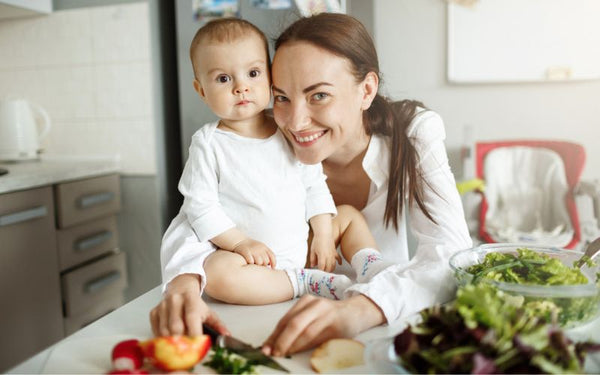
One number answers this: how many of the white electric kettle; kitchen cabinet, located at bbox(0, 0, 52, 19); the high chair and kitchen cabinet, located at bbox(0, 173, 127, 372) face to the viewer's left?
1

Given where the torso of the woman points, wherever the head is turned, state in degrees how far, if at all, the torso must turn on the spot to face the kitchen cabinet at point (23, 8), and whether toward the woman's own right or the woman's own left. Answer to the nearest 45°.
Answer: approximately 90° to the woman's own right

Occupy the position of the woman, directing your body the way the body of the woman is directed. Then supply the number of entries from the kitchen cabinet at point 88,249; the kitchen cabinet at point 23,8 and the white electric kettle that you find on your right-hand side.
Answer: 3

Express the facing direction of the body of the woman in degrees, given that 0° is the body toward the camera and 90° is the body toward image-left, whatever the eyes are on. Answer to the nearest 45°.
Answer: approximately 45°

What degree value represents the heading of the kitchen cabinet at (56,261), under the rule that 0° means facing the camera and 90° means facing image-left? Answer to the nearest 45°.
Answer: approximately 315°

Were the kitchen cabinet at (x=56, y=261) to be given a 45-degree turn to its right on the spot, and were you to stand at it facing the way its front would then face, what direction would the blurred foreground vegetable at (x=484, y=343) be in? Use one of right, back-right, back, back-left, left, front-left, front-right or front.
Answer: front

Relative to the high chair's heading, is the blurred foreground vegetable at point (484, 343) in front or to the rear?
in front

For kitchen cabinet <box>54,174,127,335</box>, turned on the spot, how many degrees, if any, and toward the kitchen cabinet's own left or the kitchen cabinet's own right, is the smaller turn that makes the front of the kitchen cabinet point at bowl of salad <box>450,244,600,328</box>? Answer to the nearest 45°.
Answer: approximately 45° to the kitchen cabinet's own right

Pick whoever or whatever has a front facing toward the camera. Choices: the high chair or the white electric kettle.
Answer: the high chair

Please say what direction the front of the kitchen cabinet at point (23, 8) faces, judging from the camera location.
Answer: facing the viewer and to the right of the viewer

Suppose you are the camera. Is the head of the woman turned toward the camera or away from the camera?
toward the camera

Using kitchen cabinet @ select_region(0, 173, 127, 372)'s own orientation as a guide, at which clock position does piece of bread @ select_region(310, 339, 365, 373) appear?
The piece of bread is roughly at 1 o'clock from the kitchen cabinet.

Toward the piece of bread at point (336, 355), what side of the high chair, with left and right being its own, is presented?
front

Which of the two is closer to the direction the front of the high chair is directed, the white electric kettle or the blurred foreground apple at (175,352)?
the blurred foreground apple

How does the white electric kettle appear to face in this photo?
to the viewer's left
